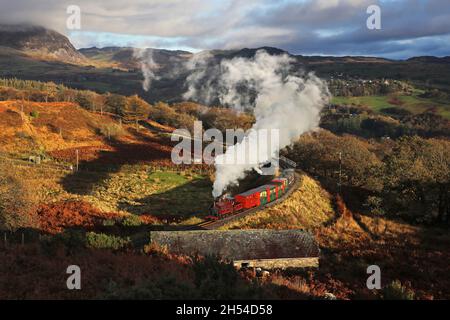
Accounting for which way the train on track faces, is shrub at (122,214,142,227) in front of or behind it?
in front

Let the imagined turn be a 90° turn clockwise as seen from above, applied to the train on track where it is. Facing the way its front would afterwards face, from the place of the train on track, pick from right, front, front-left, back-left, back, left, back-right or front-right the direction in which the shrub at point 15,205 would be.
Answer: left

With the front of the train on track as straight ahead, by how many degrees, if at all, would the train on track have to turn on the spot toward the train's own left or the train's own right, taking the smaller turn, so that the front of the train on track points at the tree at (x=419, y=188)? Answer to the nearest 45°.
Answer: approximately 180°

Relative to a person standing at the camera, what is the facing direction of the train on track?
facing the viewer and to the left of the viewer

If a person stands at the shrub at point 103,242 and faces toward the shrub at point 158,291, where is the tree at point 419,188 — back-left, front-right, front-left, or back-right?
back-left

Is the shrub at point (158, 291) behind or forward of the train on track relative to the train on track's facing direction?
forward
